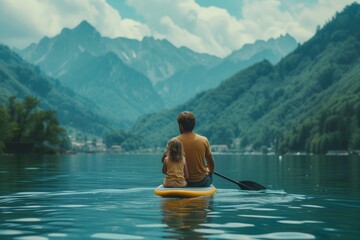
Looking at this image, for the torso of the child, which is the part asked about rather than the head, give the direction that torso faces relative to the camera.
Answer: away from the camera

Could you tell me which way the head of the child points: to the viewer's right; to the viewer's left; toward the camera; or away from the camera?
away from the camera
